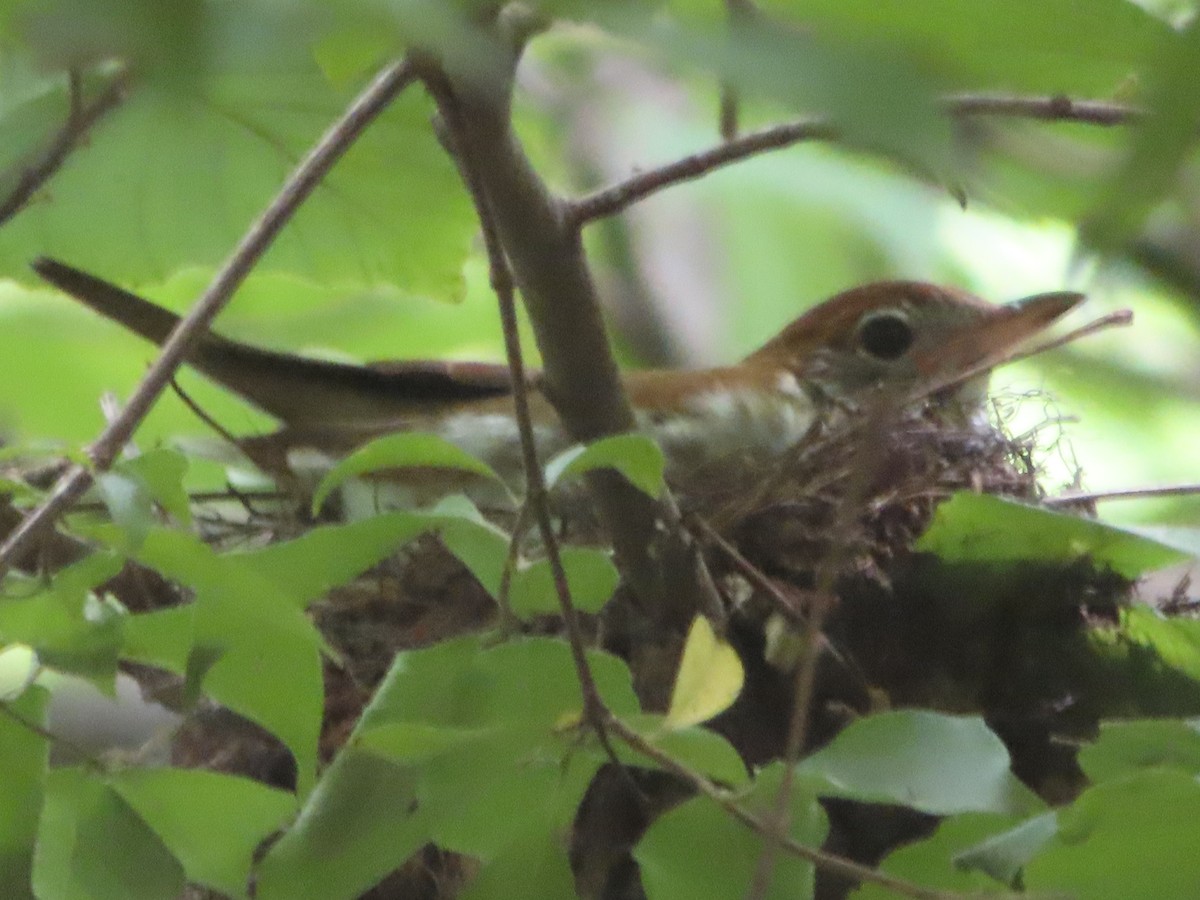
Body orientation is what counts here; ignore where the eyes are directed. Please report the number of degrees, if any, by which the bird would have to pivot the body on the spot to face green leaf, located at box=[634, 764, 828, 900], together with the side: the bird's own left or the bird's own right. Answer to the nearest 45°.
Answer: approximately 90° to the bird's own right

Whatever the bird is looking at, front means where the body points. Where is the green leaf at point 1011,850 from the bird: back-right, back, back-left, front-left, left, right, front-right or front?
right

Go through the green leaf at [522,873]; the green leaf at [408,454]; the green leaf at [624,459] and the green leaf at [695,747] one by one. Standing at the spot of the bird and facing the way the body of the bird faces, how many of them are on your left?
0

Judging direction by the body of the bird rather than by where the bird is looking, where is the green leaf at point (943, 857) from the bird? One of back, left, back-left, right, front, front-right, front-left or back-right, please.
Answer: right

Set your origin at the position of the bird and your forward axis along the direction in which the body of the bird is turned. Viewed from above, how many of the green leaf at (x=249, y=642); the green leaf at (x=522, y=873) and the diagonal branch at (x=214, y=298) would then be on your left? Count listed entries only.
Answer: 0

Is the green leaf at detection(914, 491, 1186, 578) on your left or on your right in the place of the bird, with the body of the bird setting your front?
on your right

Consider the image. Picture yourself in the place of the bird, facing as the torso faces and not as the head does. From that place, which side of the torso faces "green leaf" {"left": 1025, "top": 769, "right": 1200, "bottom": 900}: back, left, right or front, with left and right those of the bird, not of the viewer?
right

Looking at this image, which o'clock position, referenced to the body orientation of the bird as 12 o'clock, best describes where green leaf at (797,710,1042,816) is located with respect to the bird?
The green leaf is roughly at 3 o'clock from the bird.

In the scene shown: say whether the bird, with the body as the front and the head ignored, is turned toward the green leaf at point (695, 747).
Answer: no

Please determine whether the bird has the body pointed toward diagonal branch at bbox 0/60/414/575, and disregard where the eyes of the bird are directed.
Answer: no

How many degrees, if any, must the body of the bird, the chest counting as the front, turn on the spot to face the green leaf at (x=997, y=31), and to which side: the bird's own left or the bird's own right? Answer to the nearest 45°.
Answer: approximately 90° to the bird's own right

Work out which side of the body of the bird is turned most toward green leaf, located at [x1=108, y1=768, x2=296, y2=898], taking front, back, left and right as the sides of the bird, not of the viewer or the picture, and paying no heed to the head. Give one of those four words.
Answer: right

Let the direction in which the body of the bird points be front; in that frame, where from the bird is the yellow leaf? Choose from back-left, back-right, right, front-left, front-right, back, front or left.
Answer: right

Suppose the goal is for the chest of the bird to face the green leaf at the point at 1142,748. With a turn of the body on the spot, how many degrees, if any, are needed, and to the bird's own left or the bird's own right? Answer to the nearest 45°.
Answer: approximately 90° to the bird's own right

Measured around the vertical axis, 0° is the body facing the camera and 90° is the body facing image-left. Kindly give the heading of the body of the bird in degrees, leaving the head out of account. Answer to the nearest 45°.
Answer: approximately 270°

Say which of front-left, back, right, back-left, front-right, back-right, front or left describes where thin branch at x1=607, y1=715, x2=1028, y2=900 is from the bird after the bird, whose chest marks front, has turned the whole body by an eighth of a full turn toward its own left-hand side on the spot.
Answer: back-right
